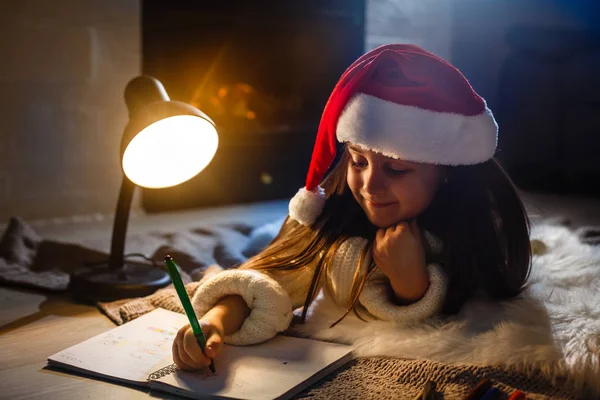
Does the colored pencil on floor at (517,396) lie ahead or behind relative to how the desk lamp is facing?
ahead

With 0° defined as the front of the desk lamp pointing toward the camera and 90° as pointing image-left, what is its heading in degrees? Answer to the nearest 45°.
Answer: approximately 315°
